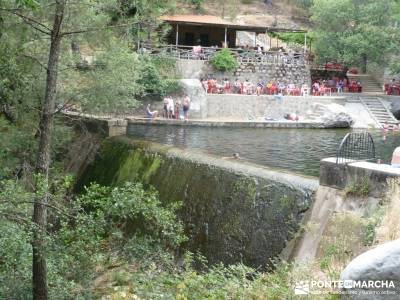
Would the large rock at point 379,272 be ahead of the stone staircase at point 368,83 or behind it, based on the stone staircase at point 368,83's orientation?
ahead

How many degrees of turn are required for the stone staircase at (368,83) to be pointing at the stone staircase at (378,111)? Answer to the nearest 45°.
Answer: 0° — it already faces it

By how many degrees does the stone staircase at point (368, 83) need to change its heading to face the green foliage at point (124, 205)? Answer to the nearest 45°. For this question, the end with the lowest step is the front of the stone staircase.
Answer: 0° — it already faces it

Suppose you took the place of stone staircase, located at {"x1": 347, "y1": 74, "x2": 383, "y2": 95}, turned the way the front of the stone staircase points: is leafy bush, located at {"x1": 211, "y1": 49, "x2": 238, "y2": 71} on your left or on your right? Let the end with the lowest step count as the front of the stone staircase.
on your right

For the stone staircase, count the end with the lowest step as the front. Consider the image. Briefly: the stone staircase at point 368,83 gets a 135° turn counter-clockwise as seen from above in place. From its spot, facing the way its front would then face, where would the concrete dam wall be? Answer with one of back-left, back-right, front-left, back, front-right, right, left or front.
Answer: back-right

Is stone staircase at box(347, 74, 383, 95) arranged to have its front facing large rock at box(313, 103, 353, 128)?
yes

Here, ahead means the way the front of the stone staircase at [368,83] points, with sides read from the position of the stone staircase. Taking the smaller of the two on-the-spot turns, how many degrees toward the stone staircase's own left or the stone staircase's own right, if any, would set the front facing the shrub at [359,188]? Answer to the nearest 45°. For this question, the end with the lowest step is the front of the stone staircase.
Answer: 0° — it already faces it

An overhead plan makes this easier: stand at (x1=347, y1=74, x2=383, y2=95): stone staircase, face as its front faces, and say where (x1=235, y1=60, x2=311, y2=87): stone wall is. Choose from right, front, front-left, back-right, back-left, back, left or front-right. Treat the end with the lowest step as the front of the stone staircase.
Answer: front-right

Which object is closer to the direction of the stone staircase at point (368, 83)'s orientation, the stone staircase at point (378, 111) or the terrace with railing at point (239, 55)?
the stone staircase

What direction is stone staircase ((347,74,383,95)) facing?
toward the camera

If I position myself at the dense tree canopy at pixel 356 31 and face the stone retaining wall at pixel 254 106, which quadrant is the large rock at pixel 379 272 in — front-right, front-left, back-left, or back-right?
front-left

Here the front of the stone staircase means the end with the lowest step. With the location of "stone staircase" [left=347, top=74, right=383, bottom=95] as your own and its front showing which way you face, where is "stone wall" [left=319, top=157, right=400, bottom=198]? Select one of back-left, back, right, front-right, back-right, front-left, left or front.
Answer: front

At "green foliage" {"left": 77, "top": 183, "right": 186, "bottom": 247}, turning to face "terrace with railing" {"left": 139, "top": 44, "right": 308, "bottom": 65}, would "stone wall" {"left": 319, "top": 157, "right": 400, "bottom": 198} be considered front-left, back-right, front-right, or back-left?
front-right
